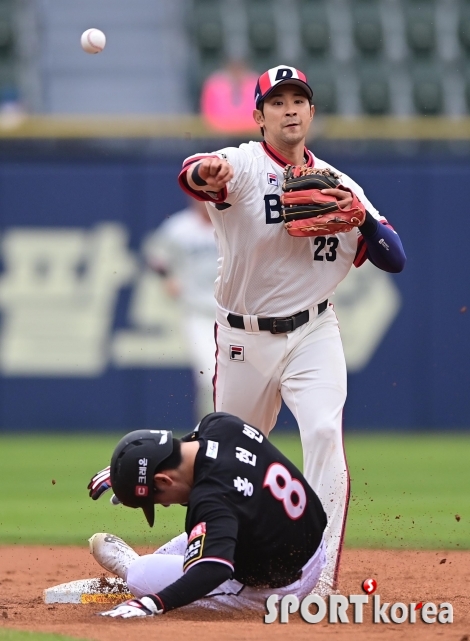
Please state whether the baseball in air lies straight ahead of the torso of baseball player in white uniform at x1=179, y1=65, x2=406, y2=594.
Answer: no

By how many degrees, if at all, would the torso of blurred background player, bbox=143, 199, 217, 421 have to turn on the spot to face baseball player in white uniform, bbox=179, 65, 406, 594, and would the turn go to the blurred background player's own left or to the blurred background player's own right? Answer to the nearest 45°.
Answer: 0° — they already face them

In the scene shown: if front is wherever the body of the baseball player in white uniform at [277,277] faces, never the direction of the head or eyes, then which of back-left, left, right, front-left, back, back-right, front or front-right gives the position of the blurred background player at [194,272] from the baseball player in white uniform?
back

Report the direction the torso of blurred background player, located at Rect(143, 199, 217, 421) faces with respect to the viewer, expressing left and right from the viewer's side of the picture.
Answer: facing the viewer

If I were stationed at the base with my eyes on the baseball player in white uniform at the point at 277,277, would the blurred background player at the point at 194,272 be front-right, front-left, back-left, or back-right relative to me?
front-left

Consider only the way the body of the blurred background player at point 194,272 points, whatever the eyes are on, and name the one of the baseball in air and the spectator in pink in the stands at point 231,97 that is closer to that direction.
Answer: the baseball in air

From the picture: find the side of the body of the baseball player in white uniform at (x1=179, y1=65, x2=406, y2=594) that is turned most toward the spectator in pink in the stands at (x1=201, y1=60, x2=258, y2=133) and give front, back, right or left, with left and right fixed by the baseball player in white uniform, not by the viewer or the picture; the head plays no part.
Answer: back

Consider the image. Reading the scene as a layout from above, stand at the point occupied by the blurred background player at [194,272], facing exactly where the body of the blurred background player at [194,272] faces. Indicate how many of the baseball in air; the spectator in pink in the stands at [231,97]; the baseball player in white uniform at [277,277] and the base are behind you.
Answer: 1

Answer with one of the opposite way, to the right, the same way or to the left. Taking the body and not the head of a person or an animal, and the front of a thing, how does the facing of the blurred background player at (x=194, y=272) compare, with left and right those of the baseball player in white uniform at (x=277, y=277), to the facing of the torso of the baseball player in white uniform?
the same way

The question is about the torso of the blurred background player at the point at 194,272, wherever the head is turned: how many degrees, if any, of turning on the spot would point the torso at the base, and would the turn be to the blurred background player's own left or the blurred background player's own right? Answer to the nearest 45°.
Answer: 0° — they already face it

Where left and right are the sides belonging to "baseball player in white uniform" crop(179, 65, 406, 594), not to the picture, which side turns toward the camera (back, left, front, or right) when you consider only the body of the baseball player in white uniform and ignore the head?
front

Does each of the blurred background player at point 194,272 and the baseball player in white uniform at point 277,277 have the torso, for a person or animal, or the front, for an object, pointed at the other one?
no
